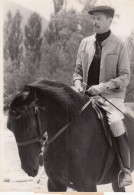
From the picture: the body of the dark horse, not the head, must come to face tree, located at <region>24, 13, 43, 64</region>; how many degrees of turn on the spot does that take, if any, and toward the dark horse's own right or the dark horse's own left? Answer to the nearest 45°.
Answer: approximately 135° to the dark horse's own right

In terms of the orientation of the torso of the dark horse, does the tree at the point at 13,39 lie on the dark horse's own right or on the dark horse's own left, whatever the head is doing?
on the dark horse's own right

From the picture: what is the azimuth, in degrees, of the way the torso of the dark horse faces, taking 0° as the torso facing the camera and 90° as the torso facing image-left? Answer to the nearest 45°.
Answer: approximately 45°
